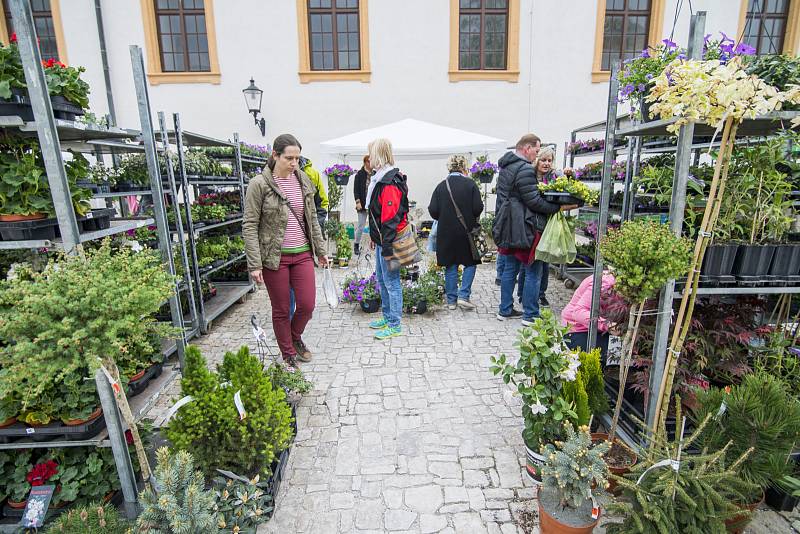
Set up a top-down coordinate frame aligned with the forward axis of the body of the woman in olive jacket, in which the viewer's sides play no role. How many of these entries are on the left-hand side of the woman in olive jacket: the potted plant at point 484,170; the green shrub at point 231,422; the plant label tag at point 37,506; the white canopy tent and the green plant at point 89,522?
2

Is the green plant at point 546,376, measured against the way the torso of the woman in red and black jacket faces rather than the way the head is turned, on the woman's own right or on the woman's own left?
on the woman's own left

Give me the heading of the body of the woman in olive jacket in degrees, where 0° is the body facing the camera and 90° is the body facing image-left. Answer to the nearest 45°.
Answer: approximately 315°

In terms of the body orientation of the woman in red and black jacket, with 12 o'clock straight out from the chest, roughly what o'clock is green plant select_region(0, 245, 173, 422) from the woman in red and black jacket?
The green plant is roughly at 10 o'clock from the woman in red and black jacket.

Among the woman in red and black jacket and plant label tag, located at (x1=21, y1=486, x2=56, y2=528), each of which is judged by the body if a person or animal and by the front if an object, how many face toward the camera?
1

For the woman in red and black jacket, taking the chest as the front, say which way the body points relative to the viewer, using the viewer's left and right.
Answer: facing to the left of the viewer

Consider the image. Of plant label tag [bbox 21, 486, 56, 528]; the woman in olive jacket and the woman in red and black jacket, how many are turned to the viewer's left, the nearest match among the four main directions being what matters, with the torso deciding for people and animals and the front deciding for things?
1

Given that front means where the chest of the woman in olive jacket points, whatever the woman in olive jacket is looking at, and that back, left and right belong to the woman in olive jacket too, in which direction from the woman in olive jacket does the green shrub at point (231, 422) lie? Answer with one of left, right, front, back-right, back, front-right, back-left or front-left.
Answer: front-right
